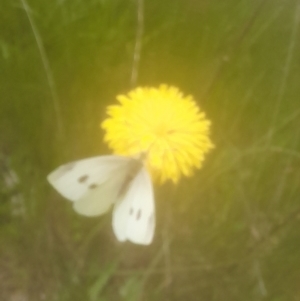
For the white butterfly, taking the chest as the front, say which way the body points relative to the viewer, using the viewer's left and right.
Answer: facing away from the viewer and to the right of the viewer
